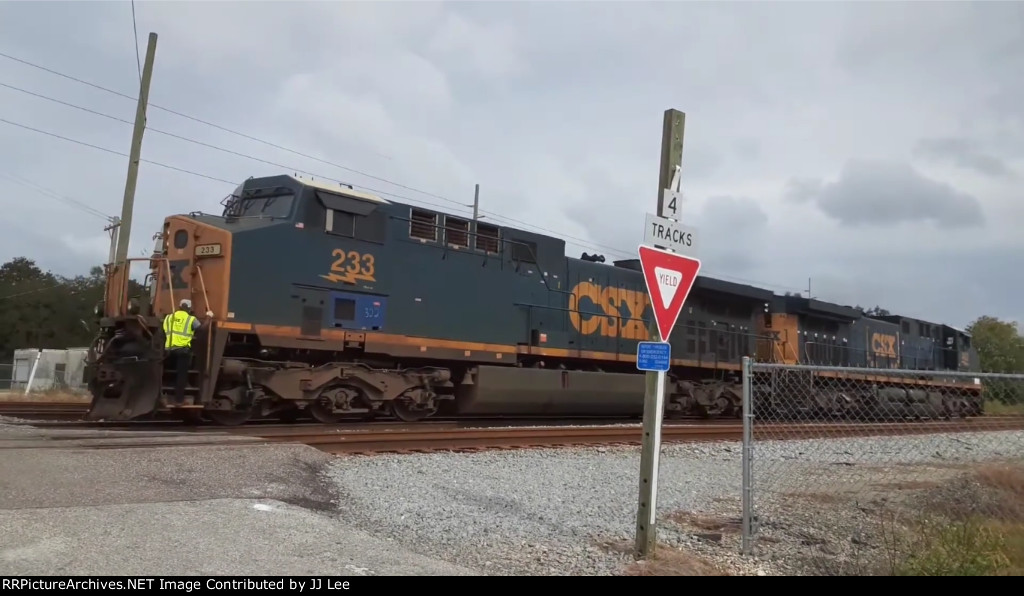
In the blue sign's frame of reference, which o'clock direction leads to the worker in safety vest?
The worker in safety vest is roughly at 4 o'clock from the blue sign.

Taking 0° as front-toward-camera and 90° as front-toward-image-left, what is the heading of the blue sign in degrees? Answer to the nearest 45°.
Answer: approximately 0°

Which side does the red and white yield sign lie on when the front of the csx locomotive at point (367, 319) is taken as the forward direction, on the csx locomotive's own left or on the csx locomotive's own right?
on the csx locomotive's own left

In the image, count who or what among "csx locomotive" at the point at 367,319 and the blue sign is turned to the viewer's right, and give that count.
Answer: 0

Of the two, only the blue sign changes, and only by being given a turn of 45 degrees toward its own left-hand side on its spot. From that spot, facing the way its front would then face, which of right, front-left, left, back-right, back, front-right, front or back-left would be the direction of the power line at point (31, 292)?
back

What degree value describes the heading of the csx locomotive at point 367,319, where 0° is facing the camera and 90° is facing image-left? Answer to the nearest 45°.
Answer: approximately 45°
